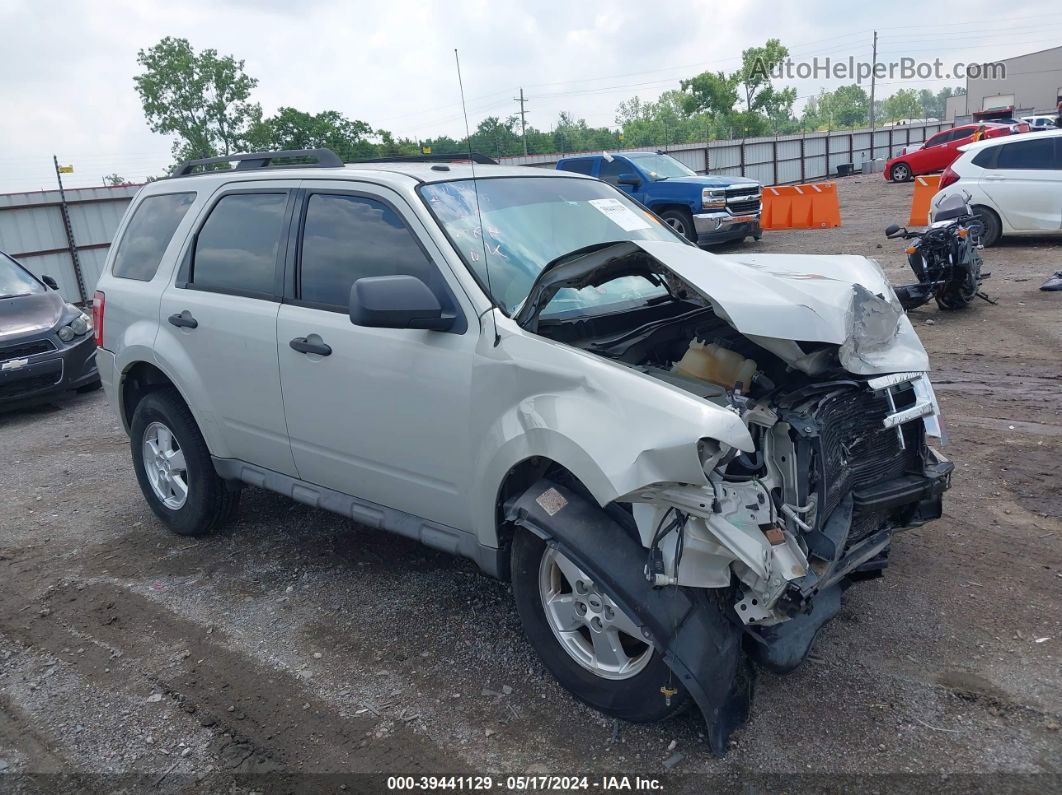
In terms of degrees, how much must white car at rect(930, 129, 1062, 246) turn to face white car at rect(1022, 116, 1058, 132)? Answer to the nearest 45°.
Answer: approximately 90° to its left

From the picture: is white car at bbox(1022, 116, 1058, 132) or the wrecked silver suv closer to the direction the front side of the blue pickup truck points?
the wrecked silver suv

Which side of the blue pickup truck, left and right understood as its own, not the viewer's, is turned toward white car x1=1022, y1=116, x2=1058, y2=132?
left

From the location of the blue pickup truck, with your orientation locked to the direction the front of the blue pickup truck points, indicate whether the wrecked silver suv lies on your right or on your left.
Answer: on your right

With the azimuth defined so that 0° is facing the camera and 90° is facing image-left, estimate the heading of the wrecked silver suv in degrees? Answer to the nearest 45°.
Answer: approximately 315°

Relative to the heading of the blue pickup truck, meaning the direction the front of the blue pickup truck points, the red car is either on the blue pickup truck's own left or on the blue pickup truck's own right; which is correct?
on the blue pickup truck's own left

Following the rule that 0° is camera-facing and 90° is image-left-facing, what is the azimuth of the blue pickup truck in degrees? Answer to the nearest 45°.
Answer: approximately 315°

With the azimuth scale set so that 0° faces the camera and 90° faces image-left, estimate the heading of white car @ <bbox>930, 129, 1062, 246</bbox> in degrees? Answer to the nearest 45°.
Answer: approximately 270°
